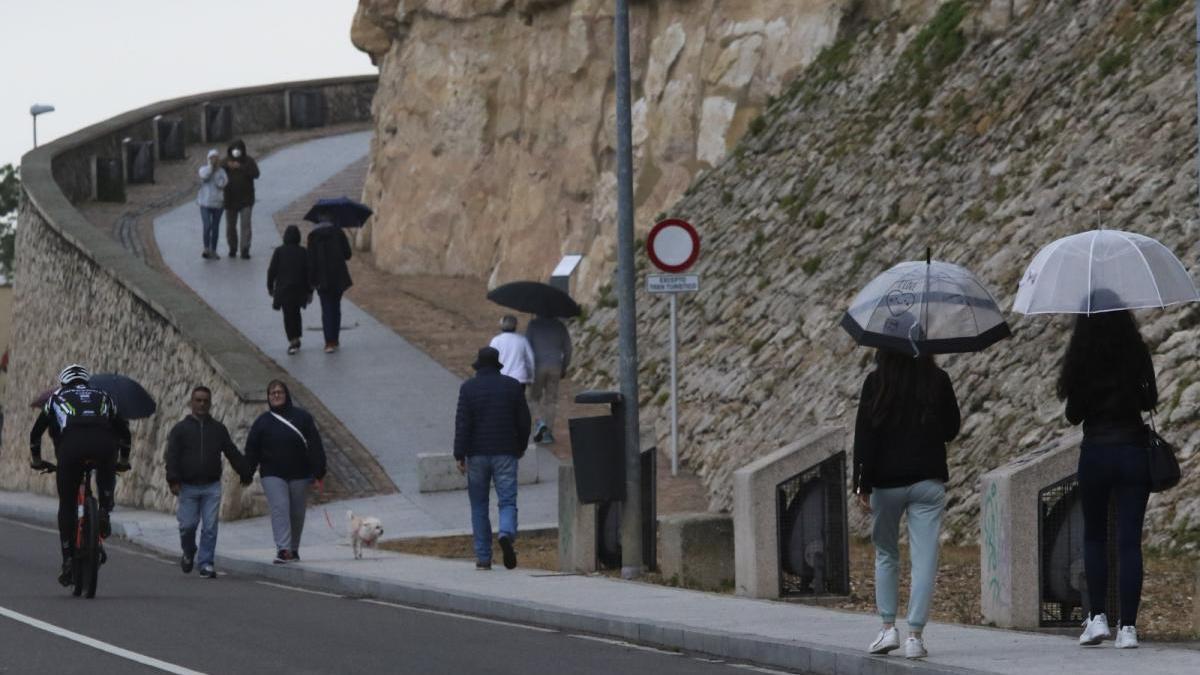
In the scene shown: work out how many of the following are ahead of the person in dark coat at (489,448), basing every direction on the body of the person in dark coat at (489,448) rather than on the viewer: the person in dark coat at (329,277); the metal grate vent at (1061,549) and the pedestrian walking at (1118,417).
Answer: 1

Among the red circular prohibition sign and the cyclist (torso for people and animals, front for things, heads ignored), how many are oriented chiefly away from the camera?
1

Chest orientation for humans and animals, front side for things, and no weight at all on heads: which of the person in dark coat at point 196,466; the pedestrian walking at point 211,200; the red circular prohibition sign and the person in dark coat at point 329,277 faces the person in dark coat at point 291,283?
the pedestrian walking

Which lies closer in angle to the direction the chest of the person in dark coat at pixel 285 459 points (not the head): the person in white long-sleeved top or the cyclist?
the cyclist

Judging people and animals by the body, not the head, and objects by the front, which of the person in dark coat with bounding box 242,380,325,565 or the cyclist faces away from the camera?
the cyclist

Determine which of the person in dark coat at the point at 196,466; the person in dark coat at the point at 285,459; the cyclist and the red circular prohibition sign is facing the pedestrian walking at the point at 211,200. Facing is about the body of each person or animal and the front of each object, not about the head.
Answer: the cyclist

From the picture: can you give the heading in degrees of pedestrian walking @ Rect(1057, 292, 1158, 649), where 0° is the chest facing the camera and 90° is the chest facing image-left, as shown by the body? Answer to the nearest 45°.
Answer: approximately 180°

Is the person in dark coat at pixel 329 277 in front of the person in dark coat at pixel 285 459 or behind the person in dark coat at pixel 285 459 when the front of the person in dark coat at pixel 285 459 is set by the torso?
behind

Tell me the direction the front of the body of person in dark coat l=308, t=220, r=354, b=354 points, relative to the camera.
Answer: away from the camera

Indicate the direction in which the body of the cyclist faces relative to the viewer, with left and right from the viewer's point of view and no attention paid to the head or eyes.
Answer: facing away from the viewer

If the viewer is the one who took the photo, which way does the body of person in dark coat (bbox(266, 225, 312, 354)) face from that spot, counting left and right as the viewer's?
facing away from the viewer

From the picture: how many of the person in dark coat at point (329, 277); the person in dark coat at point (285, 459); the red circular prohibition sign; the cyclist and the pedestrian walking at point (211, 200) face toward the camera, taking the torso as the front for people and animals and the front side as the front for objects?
3

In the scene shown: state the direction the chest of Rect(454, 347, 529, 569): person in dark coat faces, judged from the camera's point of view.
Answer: away from the camera

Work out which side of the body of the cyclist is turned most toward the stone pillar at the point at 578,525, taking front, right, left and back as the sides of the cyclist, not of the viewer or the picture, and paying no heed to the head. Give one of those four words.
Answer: right

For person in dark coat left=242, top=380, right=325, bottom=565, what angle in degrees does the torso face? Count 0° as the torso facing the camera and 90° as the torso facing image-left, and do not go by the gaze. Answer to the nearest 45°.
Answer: approximately 0°
